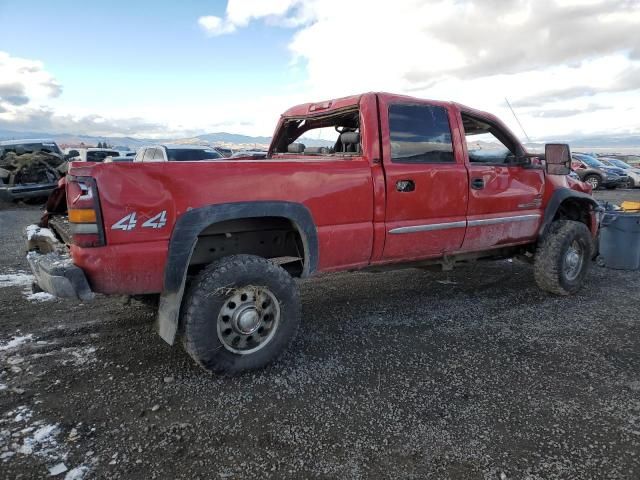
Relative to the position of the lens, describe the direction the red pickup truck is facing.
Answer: facing away from the viewer and to the right of the viewer

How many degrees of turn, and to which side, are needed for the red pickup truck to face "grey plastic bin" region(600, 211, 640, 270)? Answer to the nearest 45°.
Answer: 0° — it already faces it
